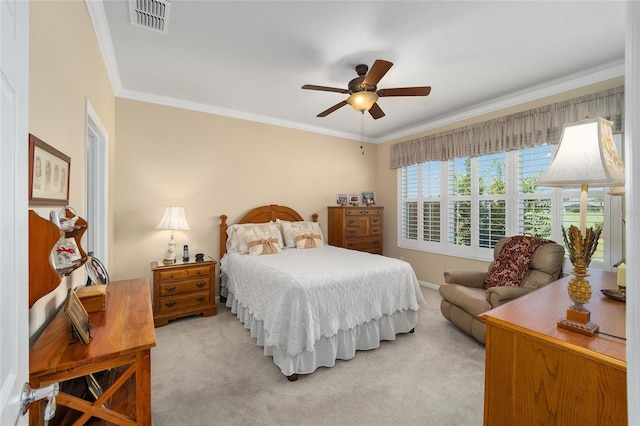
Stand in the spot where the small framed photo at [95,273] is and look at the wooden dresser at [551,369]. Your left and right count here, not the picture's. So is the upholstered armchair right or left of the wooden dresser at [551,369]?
left

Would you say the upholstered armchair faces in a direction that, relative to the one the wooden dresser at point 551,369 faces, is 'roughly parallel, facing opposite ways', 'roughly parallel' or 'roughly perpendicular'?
roughly perpendicular

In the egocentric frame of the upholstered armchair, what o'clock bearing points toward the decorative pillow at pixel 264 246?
The decorative pillow is roughly at 1 o'clock from the upholstered armchair.

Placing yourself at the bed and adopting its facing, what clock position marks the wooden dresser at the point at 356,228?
The wooden dresser is roughly at 8 o'clock from the bed.

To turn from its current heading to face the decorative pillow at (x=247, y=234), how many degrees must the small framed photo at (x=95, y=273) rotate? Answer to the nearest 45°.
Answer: approximately 90° to its left

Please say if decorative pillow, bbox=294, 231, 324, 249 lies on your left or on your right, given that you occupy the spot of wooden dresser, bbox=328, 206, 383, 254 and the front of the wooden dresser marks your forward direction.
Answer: on your right

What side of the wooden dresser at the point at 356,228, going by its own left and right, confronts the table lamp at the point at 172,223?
right

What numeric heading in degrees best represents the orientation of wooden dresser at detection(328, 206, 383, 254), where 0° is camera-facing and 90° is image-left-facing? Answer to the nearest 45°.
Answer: approximately 315°

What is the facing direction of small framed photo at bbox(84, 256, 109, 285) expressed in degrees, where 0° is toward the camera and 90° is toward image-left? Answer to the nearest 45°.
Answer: approximately 315°

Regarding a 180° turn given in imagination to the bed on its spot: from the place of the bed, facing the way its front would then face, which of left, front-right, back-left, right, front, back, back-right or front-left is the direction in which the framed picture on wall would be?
left

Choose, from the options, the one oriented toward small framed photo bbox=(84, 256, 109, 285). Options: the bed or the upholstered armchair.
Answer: the upholstered armchair

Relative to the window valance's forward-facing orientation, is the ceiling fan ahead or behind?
ahead

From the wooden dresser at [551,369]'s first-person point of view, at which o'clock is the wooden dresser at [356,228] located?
the wooden dresser at [356,228] is roughly at 12 o'clock from the wooden dresser at [551,369].
